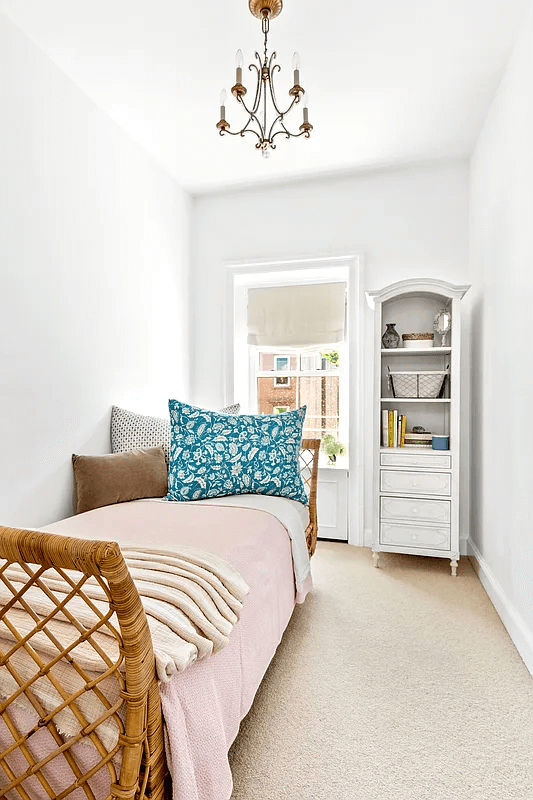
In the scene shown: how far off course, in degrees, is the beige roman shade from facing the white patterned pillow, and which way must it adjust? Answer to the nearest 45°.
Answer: approximately 45° to its right

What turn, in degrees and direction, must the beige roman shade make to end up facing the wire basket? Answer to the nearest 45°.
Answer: approximately 45° to its left

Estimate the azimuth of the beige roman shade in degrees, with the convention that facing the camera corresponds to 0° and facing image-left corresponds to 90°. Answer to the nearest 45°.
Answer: approximately 0°

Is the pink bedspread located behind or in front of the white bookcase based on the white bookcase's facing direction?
in front

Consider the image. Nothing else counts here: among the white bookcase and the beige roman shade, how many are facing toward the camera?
2

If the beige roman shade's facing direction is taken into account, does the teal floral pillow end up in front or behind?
in front

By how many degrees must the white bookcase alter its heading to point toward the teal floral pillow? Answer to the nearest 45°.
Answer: approximately 45° to its right

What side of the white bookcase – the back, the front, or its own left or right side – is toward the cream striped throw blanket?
front

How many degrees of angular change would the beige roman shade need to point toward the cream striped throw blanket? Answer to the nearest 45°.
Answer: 0° — it already faces it

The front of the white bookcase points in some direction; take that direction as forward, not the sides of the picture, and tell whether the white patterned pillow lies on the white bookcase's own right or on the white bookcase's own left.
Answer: on the white bookcase's own right

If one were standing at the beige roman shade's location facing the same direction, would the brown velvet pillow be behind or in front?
in front
